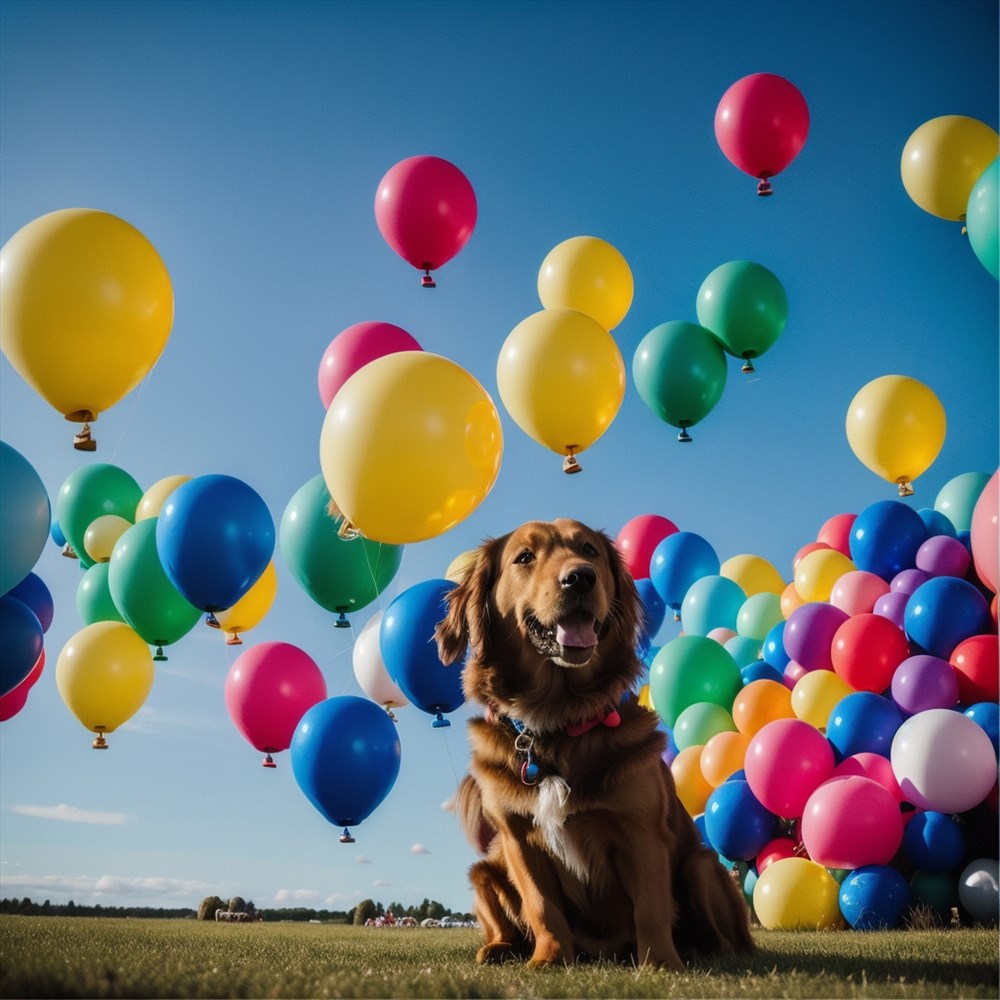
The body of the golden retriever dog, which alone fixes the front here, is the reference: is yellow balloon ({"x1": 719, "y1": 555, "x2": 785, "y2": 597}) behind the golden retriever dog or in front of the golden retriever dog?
behind

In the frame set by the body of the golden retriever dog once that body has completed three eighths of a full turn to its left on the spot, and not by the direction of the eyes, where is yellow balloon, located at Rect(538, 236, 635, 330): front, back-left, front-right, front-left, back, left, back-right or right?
front-left

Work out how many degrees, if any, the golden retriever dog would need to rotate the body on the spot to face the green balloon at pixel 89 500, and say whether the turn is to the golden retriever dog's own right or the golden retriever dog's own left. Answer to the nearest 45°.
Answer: approximately 135° to the golden retriever dog's own right

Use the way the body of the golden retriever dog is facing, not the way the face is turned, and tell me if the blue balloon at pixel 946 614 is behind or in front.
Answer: behind

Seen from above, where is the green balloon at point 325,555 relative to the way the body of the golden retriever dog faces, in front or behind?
behind

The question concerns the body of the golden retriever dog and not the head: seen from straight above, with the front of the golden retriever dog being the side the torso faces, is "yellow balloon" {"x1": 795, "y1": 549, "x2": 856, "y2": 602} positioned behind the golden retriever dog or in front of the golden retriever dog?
behind

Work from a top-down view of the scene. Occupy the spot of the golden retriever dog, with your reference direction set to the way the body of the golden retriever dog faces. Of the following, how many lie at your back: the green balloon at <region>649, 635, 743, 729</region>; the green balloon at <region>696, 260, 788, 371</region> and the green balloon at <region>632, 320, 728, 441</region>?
3

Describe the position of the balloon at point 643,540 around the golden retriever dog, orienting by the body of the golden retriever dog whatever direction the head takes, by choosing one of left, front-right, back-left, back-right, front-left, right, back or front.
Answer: back

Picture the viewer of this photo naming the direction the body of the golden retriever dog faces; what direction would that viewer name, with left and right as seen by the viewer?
facing the viewer

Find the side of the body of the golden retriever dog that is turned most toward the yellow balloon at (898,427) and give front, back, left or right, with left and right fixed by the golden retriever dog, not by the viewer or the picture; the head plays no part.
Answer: back
